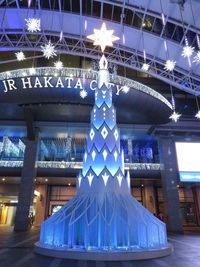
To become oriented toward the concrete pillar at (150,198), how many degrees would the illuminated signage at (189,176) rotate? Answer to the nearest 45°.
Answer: approximately 135° to its right

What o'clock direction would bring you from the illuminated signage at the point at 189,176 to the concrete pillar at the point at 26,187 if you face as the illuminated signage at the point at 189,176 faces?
The concrete pillar is roughly at 2 o'clock from the illuminated signage.

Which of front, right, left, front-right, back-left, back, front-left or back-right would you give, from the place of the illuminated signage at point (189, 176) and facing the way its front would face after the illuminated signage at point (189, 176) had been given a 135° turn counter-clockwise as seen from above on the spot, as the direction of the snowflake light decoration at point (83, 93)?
back

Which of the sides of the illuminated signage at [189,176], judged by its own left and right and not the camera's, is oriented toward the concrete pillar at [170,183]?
right

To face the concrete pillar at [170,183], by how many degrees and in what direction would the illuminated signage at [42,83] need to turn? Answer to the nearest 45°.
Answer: approximately 90° to its left

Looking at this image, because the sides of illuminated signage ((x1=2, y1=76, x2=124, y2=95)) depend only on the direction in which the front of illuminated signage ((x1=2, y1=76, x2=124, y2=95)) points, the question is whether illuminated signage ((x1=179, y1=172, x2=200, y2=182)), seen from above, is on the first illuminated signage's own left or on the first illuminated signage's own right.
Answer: on the first illuminated signage's own left

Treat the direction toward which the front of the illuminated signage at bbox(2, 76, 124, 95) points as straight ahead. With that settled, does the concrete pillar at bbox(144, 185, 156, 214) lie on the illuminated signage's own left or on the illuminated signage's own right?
on the illuminated signage's own left

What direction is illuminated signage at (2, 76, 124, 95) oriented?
toward the camera

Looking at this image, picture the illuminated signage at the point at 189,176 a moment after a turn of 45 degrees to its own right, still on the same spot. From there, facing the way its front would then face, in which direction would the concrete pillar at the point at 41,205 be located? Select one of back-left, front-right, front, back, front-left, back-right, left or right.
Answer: front-right

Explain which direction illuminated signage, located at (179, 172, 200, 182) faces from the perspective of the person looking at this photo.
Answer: facing the viewer

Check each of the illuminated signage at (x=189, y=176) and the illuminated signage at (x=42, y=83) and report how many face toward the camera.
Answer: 2
